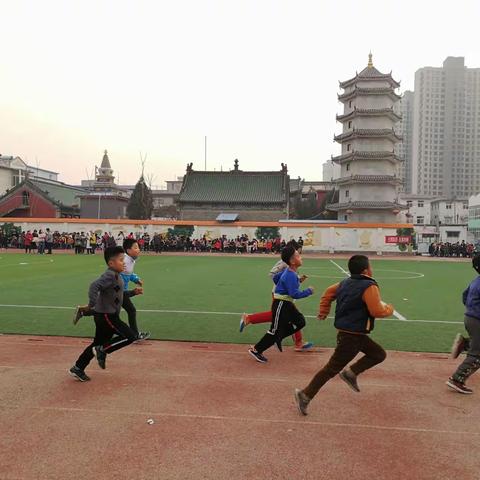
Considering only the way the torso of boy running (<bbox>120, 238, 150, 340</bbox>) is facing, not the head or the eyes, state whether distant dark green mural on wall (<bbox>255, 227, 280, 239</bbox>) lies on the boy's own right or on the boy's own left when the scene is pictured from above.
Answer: on the boy's own left

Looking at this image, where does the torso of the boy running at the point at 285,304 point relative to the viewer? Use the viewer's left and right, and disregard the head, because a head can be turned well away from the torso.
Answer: facing to the right of the viewer

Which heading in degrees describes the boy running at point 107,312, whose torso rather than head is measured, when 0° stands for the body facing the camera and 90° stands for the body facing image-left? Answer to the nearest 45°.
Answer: approximately 270°

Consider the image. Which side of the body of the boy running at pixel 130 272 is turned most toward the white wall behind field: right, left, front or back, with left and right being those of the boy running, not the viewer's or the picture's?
left

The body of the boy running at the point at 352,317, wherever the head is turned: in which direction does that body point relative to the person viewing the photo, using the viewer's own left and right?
facing away from the viewer and to the right of the viewer

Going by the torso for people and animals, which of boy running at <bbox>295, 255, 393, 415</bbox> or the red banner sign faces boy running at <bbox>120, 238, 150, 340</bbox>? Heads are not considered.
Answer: the red banner sign

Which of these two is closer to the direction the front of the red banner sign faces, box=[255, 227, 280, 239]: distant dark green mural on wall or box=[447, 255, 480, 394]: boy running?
the boy running

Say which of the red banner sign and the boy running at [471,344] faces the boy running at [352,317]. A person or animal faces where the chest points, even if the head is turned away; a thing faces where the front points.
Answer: the red banner sign

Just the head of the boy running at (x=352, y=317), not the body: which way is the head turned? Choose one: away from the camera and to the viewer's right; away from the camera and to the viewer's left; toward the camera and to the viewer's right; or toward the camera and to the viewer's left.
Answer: away from the camera and to the viewer's right

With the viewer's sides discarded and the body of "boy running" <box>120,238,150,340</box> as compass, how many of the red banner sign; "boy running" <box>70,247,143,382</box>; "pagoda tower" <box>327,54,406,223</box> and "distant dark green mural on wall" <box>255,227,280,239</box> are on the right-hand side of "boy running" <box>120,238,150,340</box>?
1

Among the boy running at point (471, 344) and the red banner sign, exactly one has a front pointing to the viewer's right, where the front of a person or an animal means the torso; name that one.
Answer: the boy running

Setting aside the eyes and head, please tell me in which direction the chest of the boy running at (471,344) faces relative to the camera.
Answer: to the viewer's right

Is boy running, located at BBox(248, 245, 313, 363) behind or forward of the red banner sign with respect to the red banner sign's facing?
forward

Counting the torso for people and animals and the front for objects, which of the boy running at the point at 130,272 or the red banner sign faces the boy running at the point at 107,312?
the red banner sign

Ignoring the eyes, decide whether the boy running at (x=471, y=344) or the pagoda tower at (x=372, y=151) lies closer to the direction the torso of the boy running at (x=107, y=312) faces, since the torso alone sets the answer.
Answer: the boy running

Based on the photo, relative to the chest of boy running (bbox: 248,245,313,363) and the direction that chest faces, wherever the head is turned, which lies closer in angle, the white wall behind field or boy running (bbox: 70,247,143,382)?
the white wall behind field

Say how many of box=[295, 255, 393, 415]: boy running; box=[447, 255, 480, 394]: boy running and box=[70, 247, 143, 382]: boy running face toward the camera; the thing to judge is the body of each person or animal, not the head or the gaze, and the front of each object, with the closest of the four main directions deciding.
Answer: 0

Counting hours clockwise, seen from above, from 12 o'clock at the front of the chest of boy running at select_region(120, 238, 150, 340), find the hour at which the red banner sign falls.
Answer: The red banner sign is roughly at 10 o'clock from the boy running.

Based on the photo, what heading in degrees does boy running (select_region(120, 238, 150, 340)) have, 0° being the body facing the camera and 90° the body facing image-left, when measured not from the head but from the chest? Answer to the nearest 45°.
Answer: approximately 270°

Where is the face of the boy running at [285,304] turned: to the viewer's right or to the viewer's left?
to the viewer's right
